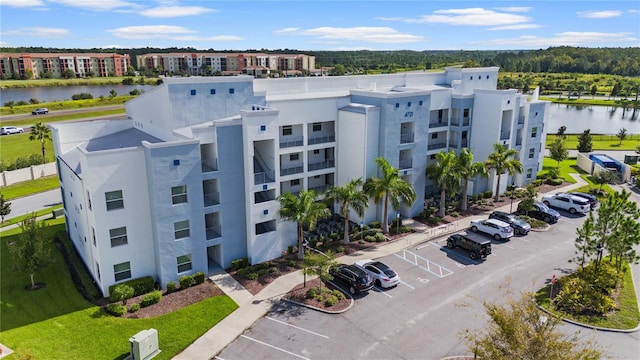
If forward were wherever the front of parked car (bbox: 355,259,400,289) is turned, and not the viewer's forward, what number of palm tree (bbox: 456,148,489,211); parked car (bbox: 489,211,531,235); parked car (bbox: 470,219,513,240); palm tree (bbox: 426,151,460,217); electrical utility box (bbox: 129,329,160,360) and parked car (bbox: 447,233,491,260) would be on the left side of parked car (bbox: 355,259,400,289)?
1

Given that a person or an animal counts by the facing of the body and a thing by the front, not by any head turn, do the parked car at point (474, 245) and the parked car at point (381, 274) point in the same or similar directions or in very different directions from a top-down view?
same or similar directions

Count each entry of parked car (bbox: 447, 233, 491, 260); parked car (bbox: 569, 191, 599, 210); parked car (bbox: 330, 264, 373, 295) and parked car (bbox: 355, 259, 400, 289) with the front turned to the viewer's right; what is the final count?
0

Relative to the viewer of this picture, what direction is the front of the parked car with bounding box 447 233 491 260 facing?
facing away from the viewer and to the left of the viewer

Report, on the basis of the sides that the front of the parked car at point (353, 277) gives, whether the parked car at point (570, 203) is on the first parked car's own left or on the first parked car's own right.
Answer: on the first parked car's own right

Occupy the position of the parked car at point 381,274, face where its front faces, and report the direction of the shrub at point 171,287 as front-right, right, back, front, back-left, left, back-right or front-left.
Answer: front-left

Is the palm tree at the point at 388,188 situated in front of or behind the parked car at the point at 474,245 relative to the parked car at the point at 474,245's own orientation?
in front

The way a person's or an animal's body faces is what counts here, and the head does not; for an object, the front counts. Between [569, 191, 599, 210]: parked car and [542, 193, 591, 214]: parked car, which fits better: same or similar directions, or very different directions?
same or similar directions

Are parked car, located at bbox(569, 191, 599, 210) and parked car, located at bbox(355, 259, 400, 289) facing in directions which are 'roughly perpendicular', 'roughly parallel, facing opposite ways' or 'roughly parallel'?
roughly parallel

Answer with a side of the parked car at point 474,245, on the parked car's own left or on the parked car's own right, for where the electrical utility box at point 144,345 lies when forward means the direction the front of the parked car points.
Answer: on the parked car's own left

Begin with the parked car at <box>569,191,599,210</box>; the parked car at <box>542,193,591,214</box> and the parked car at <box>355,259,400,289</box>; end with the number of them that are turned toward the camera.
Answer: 0

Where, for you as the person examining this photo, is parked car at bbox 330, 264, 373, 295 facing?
facing away from the viewer and to the left of the viewer

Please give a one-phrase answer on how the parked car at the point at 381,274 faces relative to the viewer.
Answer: facing away from the viewer and to the left of the viewer

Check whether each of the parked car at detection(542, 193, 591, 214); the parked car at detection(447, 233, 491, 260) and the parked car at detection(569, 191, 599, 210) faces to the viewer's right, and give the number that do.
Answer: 0

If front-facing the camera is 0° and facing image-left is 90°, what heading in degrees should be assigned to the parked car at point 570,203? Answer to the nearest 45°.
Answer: approximately 135°

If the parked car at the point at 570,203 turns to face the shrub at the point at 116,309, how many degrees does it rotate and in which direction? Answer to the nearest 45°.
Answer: approximately 90° to its left

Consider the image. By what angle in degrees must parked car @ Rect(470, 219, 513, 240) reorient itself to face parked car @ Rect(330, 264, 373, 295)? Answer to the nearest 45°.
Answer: approximately 90° to its left

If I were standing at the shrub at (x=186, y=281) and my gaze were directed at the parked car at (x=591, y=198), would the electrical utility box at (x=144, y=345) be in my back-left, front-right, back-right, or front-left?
back-right

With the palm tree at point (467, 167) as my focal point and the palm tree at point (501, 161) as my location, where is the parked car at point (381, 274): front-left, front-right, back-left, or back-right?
front-left
